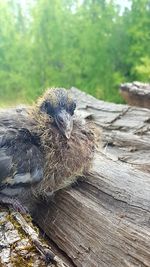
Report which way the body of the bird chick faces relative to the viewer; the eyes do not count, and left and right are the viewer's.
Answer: facing the viewer and to the right of the viewer

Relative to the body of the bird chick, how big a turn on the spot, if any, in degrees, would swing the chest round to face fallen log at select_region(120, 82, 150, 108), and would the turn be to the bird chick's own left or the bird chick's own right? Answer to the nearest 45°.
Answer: approximately 90° to the bird chick's own left
